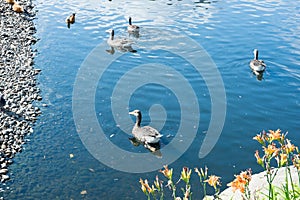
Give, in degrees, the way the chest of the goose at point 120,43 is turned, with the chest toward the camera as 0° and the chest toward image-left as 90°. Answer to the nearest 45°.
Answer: approximately 90°

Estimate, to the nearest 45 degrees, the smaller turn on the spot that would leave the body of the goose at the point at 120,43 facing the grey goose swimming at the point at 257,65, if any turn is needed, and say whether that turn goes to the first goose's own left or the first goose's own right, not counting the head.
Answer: approximately 135° to the first goose's own left

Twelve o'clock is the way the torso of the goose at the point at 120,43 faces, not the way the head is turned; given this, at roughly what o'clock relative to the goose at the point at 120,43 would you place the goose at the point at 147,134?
the goose at the point at 147,134 is roughly at 9 o'clock from the goose at the point at 120,43.

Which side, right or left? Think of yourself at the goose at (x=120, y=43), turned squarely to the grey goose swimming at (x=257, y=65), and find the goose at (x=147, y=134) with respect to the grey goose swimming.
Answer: right

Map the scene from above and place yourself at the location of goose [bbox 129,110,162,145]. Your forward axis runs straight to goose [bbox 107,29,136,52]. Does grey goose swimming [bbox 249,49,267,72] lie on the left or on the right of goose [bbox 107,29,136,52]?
right
